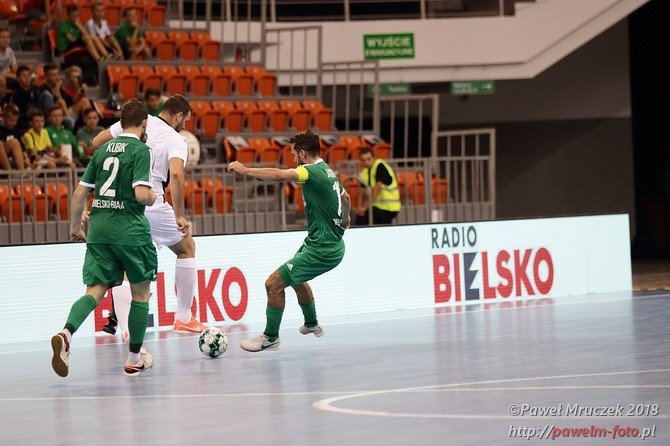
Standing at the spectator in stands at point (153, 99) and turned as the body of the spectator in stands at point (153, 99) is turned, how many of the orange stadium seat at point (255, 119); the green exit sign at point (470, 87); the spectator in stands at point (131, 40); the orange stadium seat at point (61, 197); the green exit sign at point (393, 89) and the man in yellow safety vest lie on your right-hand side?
1

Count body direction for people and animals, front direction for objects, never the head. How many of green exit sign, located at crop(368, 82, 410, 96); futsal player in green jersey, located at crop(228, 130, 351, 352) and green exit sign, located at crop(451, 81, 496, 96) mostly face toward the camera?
2

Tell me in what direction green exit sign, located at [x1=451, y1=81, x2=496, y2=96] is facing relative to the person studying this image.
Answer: facing the viewer

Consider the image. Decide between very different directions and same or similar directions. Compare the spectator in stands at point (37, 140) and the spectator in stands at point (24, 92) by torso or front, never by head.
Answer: same or similar directions

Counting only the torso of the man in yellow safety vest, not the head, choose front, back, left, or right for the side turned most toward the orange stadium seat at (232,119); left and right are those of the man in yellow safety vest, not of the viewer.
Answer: right

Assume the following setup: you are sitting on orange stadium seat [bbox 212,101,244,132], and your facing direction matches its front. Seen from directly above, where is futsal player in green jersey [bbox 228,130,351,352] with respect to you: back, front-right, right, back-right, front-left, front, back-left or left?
front-right

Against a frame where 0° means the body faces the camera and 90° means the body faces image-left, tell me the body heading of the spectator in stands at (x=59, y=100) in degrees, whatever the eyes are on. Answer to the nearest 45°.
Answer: approximately 315°

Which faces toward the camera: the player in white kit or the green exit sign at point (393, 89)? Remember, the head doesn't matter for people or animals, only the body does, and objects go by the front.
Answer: the green exit sign

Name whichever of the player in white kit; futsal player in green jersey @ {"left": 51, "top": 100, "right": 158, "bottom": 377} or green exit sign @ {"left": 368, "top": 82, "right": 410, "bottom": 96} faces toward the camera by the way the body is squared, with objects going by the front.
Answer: the green exit sign

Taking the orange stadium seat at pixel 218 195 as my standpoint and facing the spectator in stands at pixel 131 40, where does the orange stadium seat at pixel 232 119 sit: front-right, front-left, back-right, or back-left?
front-right

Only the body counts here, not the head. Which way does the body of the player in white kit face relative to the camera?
to the viewer's right

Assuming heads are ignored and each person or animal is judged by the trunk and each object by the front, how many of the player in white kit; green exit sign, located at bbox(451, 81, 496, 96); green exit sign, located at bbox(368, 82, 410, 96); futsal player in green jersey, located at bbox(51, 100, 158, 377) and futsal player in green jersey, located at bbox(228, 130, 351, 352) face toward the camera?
2

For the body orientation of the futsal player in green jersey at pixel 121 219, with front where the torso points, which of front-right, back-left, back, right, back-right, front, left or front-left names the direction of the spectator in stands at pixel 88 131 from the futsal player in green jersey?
front-left

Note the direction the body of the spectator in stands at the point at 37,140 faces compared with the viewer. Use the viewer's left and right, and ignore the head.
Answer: facing the viewer and to the right of the viewer

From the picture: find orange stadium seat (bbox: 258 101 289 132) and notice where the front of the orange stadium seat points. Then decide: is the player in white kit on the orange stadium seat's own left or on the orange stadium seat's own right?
on the orange stadium seat's own right

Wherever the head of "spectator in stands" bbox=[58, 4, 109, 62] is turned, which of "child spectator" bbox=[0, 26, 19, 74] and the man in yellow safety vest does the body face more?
the man in yellow safety vest

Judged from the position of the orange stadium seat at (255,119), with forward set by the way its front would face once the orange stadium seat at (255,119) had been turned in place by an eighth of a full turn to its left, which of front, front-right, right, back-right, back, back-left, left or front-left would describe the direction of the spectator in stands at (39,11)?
back
